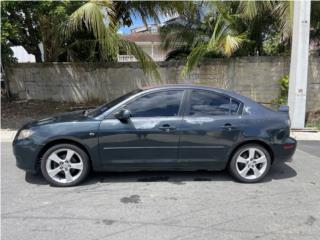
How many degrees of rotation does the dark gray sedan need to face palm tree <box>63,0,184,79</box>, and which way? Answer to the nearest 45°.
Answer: approximately 90° to its right

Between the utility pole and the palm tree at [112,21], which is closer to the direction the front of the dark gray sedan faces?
the palm tree

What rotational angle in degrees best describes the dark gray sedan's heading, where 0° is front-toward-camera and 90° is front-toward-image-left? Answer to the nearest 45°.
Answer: approximately 90°

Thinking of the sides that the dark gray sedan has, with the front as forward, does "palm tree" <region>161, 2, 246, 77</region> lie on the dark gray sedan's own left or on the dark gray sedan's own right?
on the dark gray sedan's own right

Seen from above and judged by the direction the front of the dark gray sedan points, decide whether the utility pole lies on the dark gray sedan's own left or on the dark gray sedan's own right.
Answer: on the dark gray sedan's own right
